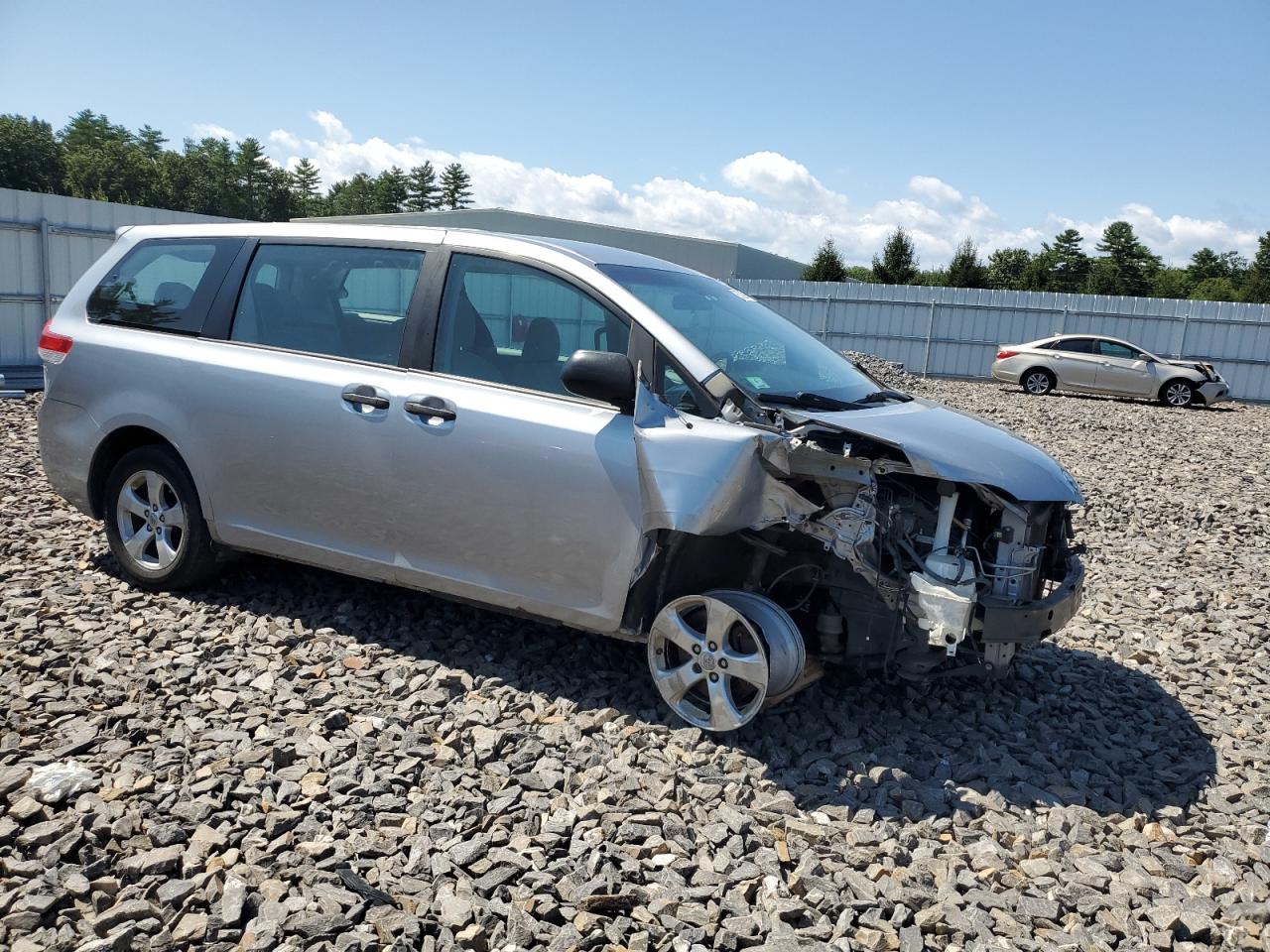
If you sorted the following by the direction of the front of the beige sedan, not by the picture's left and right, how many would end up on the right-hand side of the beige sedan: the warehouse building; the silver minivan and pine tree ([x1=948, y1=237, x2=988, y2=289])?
1

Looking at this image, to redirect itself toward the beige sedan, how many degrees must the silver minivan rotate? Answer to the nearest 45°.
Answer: approximately 90° to its left

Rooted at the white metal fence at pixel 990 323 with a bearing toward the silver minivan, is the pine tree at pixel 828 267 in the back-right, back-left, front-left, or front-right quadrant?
back-right

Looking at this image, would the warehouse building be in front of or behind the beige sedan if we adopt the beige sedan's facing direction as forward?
behind

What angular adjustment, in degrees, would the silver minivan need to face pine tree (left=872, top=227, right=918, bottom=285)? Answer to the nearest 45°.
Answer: approximately 135° to its left

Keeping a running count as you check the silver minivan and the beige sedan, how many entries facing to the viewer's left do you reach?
0

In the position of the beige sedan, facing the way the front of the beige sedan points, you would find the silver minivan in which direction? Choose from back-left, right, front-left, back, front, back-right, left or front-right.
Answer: right

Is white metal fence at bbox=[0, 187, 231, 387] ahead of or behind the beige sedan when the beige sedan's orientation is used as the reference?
behind

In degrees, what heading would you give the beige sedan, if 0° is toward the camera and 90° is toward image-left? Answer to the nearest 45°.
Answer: approximately 270°
